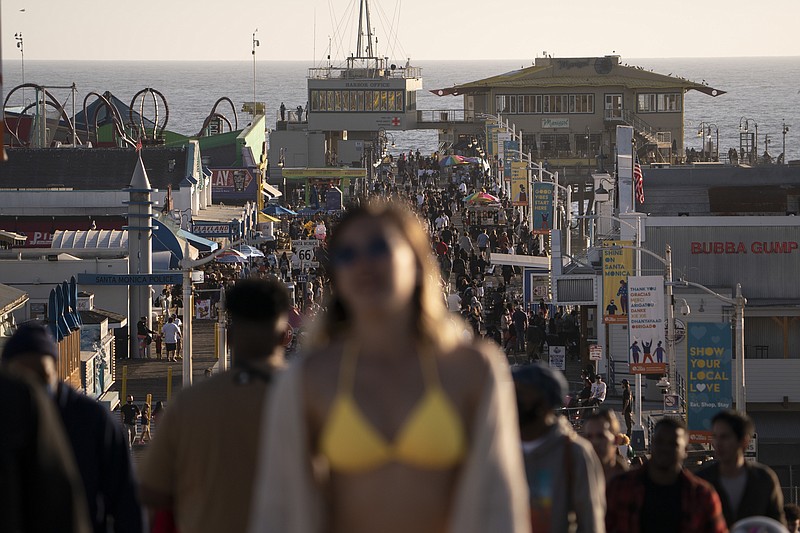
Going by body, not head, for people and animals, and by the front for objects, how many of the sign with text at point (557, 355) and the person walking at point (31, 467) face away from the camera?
1

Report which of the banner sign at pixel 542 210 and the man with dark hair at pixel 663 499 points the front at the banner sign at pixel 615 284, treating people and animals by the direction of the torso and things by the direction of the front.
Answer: the banner sign at pixel 542 210

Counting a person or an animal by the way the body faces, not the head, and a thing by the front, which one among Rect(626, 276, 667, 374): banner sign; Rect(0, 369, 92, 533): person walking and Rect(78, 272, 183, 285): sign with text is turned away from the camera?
the person walking

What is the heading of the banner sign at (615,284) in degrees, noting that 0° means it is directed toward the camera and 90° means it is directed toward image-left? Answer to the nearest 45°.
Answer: approximately 0°

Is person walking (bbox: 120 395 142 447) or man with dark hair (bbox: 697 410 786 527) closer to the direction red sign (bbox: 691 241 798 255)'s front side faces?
the man with dark hair

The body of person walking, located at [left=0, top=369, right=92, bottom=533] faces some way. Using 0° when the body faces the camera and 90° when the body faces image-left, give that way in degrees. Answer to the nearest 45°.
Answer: approximately 180°

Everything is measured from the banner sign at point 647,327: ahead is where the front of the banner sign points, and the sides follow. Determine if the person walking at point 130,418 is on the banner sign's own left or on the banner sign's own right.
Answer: on the banner sign's own right

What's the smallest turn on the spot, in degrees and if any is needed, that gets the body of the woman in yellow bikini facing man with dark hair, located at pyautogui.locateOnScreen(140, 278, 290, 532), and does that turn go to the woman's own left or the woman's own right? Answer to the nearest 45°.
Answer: approximately 135° to the woman's own right

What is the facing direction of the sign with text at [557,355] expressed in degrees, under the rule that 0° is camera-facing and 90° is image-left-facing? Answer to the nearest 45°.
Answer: approximately 0°
